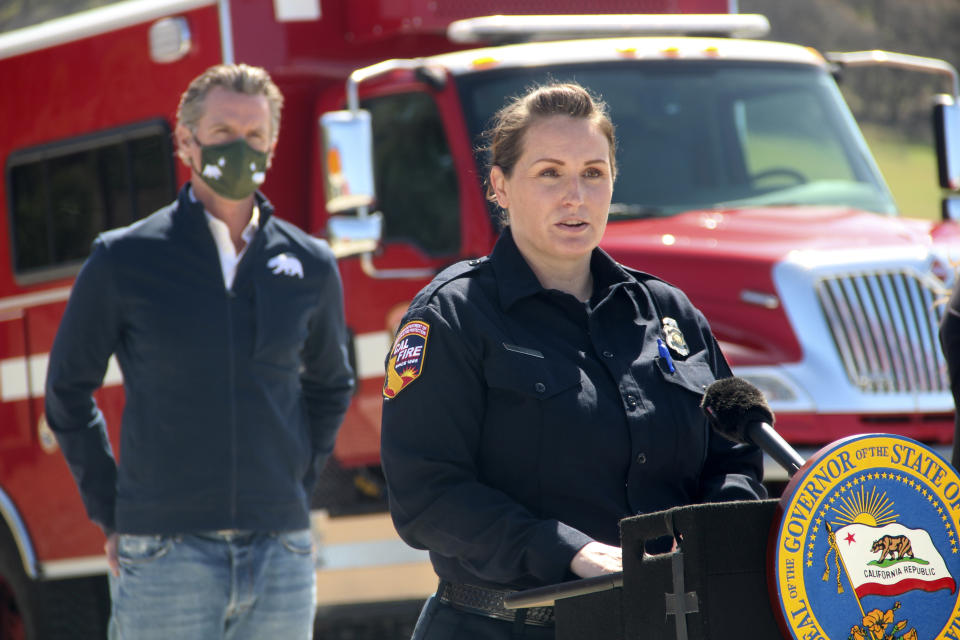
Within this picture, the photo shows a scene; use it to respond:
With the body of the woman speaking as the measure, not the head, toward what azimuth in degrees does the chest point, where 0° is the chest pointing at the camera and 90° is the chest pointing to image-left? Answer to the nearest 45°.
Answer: approximately 315°

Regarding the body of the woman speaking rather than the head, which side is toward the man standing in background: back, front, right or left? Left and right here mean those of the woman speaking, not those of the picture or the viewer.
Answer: back

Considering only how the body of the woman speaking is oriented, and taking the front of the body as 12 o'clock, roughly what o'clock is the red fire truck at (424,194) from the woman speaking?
The red fire truck is roughly at 7 o'clock from the woman speaking.

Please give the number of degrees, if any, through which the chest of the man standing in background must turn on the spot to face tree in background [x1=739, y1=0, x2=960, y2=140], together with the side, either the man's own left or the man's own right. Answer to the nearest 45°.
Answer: approximately 135° to the man's own left

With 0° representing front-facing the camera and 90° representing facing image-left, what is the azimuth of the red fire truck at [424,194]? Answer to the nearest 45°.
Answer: approximately 315°

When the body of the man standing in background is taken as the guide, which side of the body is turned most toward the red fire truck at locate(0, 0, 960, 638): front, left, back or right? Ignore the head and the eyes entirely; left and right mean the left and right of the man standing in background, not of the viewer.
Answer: back

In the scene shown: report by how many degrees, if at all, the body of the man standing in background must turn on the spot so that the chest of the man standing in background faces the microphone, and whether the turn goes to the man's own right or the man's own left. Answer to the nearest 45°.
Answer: approximately 45° to the man's own left
